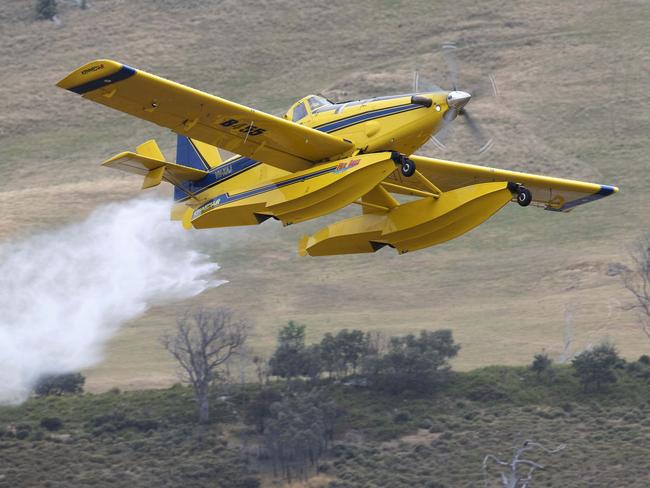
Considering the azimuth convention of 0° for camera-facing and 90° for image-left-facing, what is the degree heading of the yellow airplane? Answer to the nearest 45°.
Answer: approximately 315°
